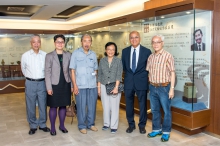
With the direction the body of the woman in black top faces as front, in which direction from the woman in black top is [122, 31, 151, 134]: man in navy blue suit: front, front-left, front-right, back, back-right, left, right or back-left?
left

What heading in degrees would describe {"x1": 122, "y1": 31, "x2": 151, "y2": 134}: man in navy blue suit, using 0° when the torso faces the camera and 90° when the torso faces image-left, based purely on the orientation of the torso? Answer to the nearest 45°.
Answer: approximately 0°

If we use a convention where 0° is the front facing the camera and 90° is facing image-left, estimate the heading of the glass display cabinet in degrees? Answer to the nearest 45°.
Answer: approximately 45°

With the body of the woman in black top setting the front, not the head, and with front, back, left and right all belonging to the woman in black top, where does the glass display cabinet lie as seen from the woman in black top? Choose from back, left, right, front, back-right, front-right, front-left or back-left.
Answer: left

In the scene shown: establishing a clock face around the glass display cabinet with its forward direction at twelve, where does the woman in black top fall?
The woman in black top is roughly at 1 o'clock from the glass display cabinet.

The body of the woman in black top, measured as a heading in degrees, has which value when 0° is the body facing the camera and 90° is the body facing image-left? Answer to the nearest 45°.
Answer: approximately 0°

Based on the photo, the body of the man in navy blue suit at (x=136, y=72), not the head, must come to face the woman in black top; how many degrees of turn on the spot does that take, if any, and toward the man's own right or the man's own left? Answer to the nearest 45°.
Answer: approximately 90° to the man's own right

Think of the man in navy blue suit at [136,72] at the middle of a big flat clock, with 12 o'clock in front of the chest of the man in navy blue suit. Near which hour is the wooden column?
The wooden column is roughly at 9 o'clock from the man in navy blue suit.

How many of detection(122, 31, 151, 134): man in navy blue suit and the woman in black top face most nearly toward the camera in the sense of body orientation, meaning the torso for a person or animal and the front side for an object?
2
